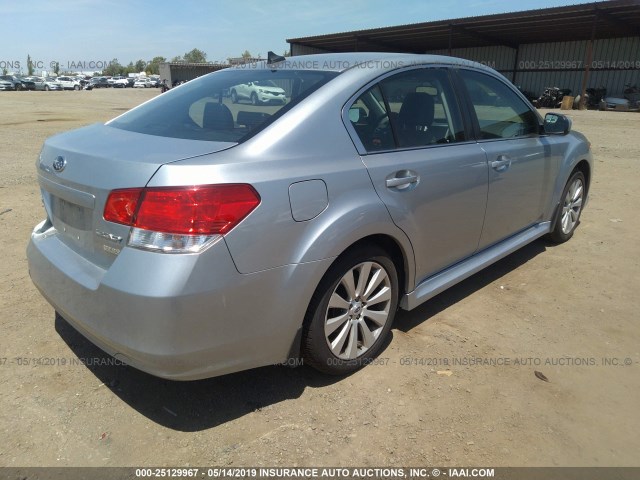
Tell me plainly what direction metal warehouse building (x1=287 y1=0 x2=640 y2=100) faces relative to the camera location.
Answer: facing the viewer and to the left of the viewer

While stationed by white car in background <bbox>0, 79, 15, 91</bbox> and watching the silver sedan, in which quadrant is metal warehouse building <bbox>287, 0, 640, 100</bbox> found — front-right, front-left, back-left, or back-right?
front-left

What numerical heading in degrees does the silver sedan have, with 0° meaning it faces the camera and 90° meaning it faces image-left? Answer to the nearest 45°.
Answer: approximately 225°

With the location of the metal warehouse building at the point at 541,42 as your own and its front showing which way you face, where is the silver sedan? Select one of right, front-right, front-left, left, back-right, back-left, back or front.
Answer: front-left

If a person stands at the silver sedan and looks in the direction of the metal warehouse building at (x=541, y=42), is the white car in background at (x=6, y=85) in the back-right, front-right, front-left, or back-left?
front-left

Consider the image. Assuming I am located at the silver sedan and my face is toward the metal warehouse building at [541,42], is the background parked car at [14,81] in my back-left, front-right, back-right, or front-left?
front-left

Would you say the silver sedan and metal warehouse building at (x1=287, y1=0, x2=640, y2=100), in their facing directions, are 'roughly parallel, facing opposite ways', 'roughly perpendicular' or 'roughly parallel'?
roughly parallel, facing opposite ways

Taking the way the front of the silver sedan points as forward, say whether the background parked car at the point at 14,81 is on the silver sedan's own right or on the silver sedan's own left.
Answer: on the silver sedan's own left
